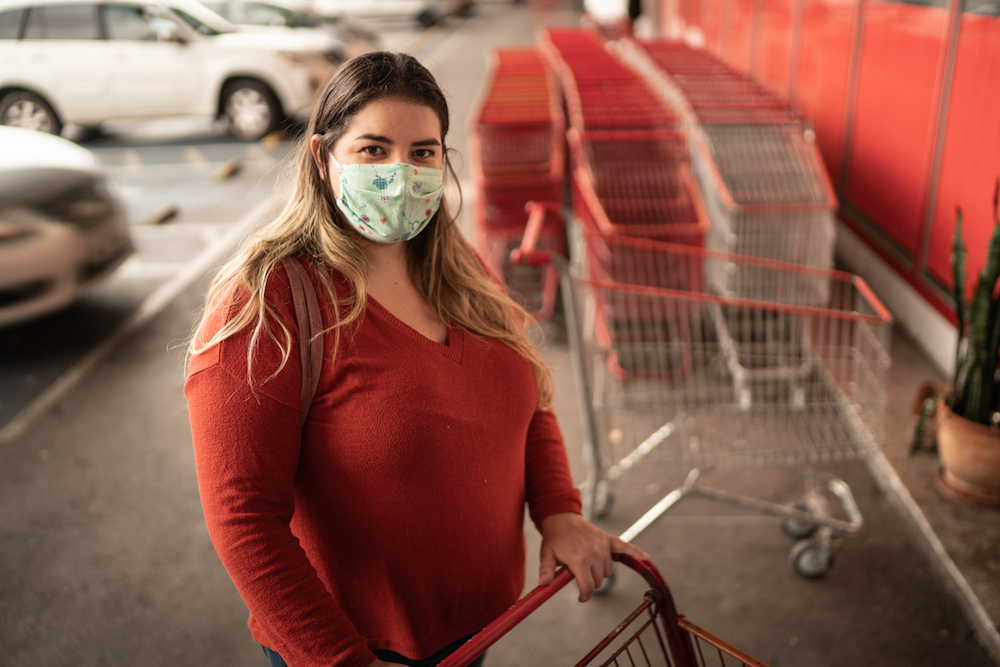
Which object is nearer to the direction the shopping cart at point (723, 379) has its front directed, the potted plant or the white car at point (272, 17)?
the potted plant

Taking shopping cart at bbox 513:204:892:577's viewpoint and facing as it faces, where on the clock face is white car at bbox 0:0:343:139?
The white car is roughly at 7 o'clock from the shopping cart.

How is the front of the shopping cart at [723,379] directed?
to the viewer's right

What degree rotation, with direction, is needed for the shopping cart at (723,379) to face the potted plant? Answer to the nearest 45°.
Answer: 0° — it already faces it

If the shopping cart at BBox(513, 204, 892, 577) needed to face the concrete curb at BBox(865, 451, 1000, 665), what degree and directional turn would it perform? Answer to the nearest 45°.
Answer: approximately 45° to its right

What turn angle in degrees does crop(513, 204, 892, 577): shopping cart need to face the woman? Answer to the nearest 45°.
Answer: approximately 90° to its right

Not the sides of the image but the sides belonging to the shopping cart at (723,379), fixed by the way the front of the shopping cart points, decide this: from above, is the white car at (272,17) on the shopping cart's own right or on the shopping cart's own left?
on the shopping cart's own left

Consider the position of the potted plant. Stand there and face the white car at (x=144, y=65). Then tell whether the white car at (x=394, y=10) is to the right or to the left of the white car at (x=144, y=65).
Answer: right
